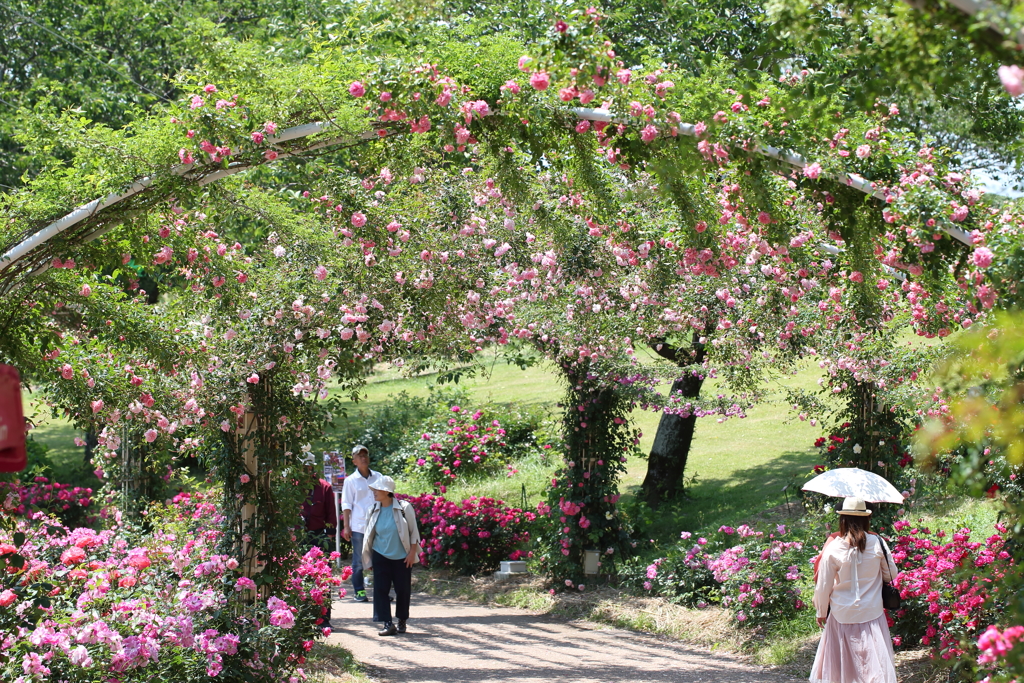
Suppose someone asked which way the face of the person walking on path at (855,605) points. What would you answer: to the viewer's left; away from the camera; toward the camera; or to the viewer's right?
away from the camera

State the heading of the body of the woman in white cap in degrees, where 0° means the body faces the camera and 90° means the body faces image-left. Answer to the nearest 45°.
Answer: approximately 45°

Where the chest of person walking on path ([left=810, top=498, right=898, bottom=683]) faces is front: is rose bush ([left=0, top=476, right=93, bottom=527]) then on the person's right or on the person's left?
on the person's left

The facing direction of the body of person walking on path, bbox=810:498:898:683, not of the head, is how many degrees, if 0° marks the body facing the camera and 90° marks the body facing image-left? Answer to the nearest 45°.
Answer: approximately 180°

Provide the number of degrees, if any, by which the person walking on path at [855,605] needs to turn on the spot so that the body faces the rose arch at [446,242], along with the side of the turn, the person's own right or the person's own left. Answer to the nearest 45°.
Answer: approximately 90° to the person's own left

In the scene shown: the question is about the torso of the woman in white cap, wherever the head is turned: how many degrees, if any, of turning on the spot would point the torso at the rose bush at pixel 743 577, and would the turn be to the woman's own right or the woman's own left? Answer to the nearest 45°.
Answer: approximately 135° to the woman's own left
